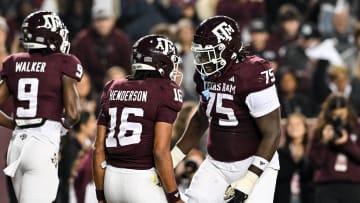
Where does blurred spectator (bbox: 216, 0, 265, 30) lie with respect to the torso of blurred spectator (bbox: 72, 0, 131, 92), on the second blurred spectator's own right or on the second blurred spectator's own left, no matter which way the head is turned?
on the second blurred spectator's own left

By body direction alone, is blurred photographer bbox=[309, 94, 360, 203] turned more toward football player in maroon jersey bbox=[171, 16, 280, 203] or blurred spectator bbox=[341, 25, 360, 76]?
the football player in maroon jersey

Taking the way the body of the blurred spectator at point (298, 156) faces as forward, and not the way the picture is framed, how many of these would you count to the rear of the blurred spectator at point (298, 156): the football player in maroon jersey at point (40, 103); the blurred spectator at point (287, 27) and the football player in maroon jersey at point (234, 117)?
1

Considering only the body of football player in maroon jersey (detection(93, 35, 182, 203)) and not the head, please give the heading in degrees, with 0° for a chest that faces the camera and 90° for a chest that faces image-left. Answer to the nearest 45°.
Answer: approximately 225°

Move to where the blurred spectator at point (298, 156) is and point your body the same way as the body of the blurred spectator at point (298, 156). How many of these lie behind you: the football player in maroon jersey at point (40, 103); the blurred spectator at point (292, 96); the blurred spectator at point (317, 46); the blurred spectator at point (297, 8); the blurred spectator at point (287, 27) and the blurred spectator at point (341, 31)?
5

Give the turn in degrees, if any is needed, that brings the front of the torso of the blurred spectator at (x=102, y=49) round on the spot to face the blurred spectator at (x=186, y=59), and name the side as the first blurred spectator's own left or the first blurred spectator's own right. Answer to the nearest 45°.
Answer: approximately 90° to the first blurred spectator's own left

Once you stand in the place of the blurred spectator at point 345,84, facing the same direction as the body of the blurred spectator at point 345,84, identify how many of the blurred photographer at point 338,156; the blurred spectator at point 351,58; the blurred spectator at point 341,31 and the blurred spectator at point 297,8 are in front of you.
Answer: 1

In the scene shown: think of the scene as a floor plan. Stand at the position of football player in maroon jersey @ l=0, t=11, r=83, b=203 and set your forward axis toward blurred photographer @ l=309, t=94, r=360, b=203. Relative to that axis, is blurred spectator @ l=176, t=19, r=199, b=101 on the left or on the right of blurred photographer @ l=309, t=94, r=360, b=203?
left

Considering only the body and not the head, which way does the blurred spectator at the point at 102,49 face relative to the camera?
toward the camera

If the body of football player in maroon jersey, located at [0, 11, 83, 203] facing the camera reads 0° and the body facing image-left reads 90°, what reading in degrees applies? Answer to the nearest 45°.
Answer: approximately 225°
